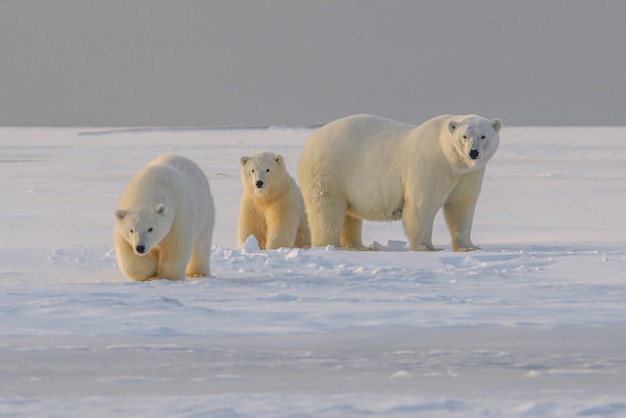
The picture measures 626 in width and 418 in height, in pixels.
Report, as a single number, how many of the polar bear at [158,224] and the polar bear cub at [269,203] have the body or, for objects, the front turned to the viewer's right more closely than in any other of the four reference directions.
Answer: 0

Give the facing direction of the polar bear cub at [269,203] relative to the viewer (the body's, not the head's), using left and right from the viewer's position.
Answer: facing the viewer and to the left of the viewer

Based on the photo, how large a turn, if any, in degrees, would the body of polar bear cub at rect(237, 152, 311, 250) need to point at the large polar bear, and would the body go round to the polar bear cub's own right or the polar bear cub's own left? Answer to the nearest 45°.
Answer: approximately 135° to the polar bear cub's own left

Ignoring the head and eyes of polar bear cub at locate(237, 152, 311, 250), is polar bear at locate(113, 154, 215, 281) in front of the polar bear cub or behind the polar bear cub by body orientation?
in front

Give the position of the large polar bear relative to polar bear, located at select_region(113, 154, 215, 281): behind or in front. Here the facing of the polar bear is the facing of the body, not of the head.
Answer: behind

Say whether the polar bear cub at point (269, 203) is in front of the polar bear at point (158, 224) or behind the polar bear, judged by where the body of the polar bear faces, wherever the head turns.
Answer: behind
